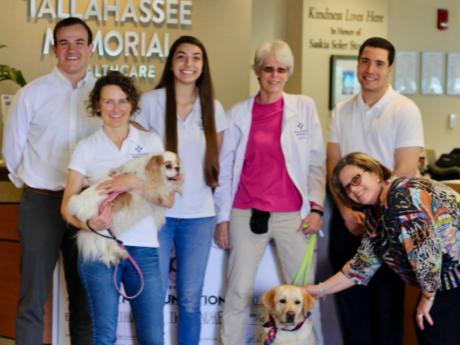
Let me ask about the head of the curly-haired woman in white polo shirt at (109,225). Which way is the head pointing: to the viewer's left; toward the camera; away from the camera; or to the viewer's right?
toward the camera

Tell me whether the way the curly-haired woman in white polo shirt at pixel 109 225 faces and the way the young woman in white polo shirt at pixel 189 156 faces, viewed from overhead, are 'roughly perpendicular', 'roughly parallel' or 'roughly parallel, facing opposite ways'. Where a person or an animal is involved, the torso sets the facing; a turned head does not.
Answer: roughly parallel

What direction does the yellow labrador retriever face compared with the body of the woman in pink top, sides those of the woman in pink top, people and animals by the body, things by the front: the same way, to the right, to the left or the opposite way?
the same way

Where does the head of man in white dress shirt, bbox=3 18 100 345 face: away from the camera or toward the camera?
toward the camera

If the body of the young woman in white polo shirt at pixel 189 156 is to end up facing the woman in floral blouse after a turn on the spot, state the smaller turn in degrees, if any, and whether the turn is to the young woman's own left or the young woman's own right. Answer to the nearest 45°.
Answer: approximately 45° to the young woman's own left

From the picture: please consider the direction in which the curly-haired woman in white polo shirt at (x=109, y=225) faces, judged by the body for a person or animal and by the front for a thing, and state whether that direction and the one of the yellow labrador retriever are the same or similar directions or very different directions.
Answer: same or similar directions

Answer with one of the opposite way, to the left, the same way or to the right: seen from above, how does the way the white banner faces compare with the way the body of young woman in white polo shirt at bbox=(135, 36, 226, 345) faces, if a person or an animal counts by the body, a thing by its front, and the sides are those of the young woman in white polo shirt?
the same way

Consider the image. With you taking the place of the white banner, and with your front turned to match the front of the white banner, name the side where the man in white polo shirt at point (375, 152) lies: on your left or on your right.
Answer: on your left

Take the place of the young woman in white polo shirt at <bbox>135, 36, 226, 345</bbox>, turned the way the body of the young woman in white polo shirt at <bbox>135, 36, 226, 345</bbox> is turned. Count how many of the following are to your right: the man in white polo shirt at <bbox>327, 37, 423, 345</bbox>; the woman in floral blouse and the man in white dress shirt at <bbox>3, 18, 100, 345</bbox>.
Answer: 1

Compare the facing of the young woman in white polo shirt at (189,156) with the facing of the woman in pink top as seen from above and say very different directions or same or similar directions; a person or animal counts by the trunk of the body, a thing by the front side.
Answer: same or similar directions

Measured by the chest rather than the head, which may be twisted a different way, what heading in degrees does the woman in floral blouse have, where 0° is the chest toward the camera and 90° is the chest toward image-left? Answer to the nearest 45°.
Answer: approximately 45°

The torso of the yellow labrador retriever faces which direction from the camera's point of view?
toward the camera

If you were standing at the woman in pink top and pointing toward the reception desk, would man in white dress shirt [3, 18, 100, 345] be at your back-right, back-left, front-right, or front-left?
front-left

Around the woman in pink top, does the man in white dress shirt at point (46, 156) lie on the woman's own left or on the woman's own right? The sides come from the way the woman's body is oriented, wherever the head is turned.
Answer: on the woman's own right

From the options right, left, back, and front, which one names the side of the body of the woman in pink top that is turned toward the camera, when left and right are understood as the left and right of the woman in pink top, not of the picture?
front

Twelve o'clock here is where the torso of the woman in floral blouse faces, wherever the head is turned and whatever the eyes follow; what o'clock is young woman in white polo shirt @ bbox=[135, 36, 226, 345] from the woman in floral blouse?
The young woman in white polo shirt is roughly at 2 o'clock from the woman in floral blouse.
